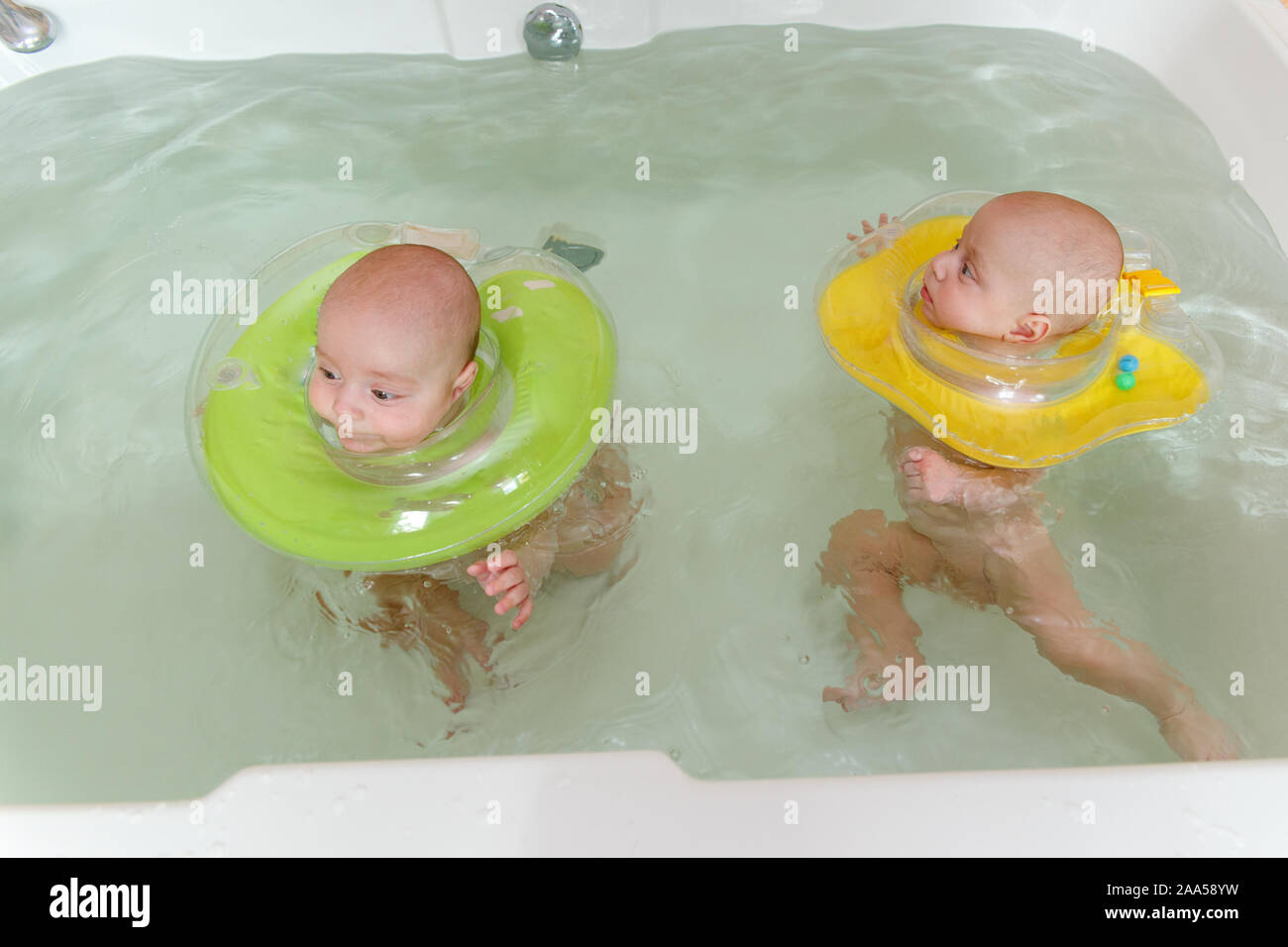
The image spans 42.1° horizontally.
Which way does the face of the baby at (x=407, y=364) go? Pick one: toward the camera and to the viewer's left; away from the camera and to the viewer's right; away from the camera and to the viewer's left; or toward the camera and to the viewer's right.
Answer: toward the camera and to the viewer's left

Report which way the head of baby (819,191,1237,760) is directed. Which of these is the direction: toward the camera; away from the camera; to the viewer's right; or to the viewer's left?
to the viewer's left

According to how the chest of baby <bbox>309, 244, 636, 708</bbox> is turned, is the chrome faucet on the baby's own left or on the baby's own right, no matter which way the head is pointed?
on the baby's own right

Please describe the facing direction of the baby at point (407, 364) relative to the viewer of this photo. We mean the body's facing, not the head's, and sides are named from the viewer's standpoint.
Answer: facing the viewer and to the left of the viewer
